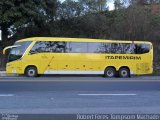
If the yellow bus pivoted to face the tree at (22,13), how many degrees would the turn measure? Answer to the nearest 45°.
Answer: approximately 45° to its right

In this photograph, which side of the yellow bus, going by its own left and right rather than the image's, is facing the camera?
left
